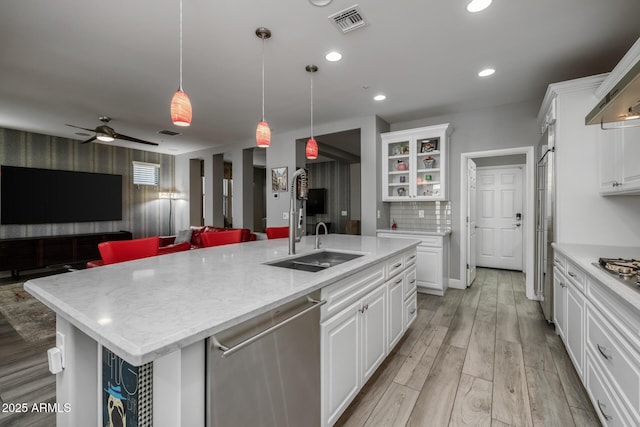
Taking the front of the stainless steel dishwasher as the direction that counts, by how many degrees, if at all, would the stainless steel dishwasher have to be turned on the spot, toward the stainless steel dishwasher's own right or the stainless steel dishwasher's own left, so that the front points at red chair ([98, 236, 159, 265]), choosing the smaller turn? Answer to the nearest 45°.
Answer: approximately 180°

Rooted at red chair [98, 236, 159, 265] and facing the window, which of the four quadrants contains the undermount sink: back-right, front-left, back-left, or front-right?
back-right

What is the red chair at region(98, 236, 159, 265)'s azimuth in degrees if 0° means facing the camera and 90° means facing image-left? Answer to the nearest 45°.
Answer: approximately 135°

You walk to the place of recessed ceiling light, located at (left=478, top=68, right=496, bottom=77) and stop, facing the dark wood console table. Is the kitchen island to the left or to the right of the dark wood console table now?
left

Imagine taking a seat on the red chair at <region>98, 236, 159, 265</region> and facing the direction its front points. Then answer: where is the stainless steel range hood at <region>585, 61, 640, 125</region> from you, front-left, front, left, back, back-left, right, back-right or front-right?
back

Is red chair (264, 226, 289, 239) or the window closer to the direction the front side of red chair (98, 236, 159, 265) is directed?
the window

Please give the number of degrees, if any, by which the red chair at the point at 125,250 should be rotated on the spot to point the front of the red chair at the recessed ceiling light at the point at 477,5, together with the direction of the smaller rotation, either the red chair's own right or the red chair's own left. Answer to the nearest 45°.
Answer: approximately 180°

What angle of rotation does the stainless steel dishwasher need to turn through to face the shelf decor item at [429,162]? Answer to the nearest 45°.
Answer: approximately 90° to its left

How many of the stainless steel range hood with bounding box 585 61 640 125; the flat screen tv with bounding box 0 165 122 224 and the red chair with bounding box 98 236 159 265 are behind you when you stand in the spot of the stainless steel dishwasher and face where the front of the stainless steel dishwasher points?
2

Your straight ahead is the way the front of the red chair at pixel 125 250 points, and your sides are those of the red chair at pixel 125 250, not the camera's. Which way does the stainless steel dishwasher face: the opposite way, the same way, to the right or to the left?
the opposite way
